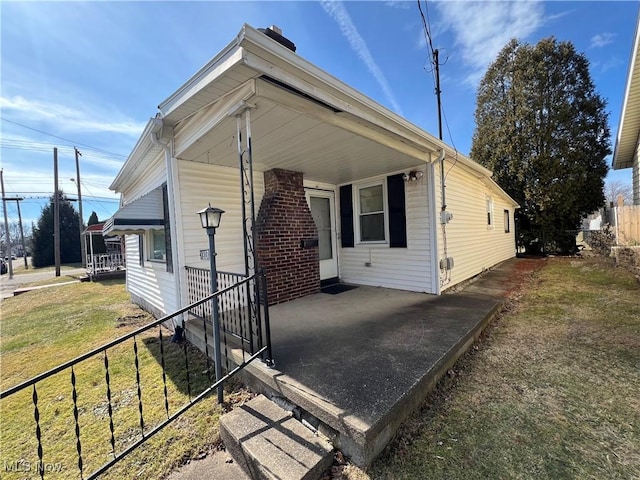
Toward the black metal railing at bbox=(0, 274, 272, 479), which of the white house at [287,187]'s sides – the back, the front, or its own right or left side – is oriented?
front

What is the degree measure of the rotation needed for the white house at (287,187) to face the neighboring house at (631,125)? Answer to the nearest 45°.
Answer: approximately 135° to its left

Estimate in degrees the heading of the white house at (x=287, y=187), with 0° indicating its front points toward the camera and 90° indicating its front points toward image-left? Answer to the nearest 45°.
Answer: approximately 45°

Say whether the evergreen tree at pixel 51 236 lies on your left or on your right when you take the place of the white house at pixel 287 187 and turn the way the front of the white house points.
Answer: on your right

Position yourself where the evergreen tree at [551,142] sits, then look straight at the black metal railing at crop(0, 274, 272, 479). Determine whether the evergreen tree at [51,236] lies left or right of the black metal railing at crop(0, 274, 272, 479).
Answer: right

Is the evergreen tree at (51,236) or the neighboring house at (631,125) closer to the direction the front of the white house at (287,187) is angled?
the evergreen tree

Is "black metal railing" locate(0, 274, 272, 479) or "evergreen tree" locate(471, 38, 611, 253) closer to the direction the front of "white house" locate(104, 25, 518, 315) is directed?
the black metal railing

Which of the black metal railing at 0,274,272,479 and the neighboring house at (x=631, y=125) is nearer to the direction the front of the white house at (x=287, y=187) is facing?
the black metal railing

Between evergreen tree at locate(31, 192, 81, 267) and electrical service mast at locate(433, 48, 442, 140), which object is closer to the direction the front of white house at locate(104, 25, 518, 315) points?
the evergreen tree
